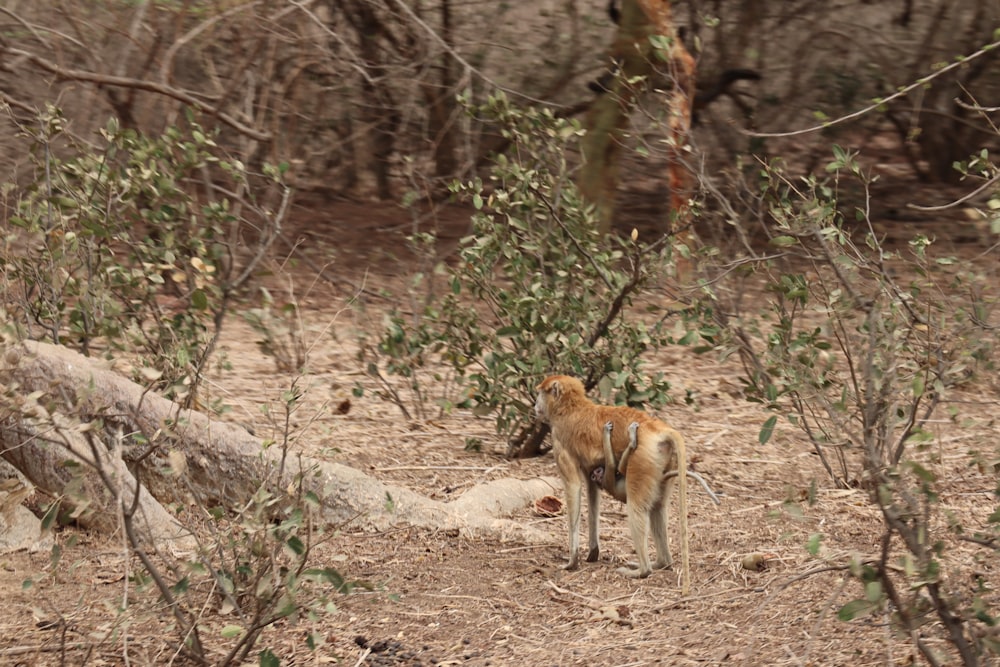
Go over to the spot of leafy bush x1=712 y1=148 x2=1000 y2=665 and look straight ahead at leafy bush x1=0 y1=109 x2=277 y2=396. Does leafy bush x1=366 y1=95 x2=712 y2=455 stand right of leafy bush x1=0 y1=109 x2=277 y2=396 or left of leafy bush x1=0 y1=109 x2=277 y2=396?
right

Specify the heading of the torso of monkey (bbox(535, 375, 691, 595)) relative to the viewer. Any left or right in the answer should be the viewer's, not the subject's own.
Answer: facing away from the viewer and to the left of the viewer

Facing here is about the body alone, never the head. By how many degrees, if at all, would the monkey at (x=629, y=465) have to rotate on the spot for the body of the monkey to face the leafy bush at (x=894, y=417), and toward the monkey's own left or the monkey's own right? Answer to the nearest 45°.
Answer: approximately 180°

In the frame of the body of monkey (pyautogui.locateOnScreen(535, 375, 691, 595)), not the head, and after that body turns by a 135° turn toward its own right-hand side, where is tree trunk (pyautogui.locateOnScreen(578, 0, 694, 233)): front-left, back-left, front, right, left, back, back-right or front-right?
left

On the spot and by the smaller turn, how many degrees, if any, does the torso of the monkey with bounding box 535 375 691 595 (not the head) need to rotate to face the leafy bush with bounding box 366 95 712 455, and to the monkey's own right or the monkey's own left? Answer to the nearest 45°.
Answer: approximately 45° to the monkey's own right
